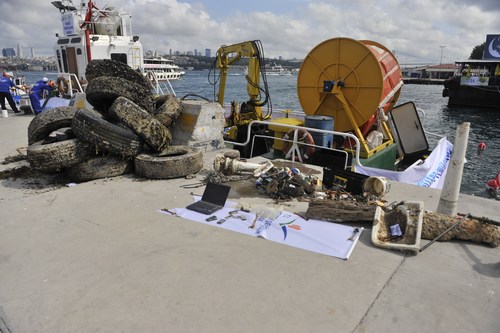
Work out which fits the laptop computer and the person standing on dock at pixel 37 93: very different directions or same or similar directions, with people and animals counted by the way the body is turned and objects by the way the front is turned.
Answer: very different directions

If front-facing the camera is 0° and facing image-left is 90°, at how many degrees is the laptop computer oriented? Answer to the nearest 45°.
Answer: approximately 45°

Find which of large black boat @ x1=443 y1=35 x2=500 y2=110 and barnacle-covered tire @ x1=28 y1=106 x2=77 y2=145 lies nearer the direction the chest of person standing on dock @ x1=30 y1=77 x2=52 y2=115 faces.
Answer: the large black boat

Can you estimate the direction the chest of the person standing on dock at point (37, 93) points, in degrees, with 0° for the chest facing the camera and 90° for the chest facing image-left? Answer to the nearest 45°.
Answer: approximately 270°

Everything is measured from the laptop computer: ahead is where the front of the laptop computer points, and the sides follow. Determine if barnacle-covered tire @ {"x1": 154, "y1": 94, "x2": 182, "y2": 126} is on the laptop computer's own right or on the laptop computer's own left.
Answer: on the laptop computer's own right

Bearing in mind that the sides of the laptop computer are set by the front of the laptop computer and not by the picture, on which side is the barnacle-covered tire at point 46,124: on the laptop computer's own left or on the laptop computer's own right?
on the laptop computer's own right

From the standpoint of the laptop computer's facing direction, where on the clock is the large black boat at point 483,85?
The large black boat is roughly at 6 o'clock from the laptop computer.

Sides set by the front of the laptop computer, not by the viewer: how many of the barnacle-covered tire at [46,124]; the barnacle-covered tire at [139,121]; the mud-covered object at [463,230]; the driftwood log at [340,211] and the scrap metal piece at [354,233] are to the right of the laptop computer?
2

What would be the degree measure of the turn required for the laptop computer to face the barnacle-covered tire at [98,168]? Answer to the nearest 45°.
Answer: approximately 90° to its right

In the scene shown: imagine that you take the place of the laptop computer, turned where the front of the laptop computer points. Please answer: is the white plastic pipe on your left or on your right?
on your left
